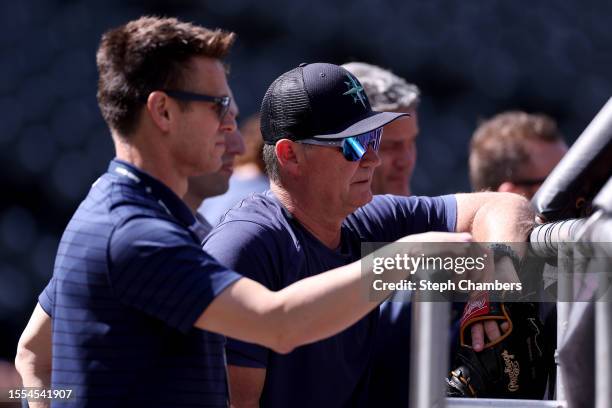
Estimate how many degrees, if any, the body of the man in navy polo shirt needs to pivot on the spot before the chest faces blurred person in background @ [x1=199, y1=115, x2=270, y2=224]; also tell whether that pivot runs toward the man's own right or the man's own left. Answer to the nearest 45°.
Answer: approximately 90° to the man's own left

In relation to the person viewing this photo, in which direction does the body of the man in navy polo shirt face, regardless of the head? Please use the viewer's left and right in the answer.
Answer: facing to the right of the viewer

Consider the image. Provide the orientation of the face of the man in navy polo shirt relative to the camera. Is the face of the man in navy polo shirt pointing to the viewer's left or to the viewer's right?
to the viewer's right

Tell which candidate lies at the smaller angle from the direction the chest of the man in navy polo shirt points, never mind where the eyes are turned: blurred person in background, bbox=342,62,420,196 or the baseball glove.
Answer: the baseball glove

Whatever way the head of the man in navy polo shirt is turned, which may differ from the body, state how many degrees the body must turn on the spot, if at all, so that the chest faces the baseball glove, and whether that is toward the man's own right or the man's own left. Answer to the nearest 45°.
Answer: approximately 45° to the man's own left
